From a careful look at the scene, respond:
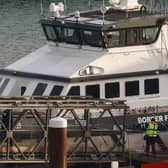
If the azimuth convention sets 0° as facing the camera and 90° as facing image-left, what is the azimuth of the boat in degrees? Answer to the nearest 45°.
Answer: approximately 45°

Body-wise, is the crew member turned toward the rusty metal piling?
no

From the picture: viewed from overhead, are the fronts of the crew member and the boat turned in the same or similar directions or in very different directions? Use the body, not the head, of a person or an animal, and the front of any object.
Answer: very different directions

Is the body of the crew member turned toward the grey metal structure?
no

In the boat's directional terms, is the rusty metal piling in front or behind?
in front
